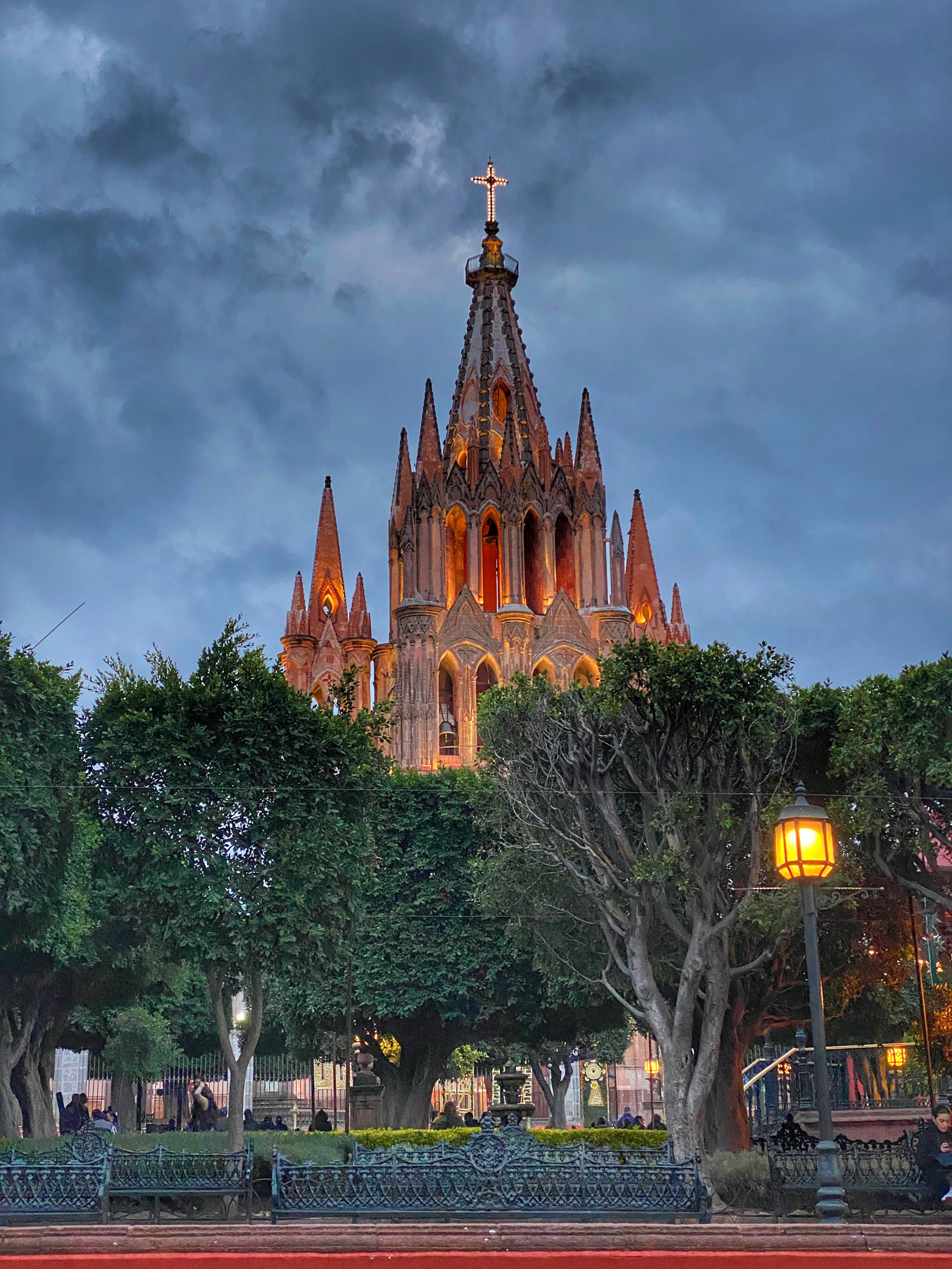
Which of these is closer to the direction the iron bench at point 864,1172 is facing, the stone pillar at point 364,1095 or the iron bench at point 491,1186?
the iron bench

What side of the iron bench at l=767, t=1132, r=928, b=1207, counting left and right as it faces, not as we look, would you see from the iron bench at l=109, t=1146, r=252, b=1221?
right

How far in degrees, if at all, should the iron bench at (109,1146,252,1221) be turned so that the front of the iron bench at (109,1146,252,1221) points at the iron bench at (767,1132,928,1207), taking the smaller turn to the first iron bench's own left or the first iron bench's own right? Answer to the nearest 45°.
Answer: approximately 90° to the first iron bench's own left

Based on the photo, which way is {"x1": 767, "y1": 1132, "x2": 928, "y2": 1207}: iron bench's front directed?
toward the camera

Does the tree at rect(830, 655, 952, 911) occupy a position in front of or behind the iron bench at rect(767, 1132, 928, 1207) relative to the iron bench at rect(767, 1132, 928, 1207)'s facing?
behind

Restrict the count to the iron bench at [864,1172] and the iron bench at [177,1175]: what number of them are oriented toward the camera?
2

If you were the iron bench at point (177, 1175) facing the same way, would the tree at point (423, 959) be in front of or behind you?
behind

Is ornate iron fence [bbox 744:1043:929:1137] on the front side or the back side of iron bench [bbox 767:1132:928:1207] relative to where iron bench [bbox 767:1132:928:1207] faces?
on the back side

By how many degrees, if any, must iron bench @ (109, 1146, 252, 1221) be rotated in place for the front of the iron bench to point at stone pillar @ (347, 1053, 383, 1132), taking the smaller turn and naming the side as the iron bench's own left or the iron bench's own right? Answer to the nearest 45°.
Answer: approximately 180°

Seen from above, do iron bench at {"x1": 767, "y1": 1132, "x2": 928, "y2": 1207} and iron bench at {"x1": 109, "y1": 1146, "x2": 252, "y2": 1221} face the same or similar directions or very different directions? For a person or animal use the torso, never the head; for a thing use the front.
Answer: same or similar directions

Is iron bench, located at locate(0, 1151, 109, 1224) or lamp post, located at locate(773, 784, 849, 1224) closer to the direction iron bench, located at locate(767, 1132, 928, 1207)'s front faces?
the lamp post

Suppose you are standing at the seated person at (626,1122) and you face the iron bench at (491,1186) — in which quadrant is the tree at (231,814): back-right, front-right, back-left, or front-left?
front-right

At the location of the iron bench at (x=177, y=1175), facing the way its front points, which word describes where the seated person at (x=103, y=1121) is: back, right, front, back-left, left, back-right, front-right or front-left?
back

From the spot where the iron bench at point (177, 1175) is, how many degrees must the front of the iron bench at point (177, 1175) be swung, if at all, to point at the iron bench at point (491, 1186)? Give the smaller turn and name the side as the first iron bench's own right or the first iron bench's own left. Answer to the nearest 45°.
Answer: approximately 45° to the first iron bench's own left
